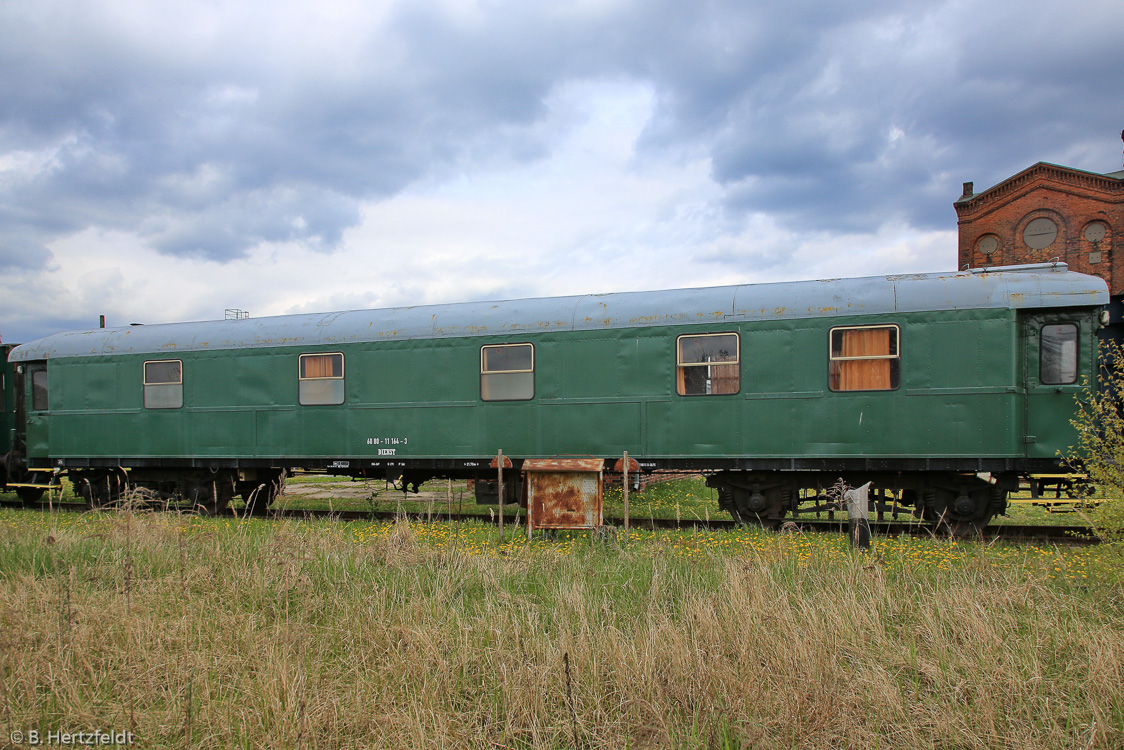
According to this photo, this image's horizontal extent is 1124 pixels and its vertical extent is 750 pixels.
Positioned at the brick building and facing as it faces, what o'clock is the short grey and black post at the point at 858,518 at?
The short grey and black post is roughly at 12 o'clock from the brick building.

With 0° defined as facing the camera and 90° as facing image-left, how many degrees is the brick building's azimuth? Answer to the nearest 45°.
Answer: approximately 0°
